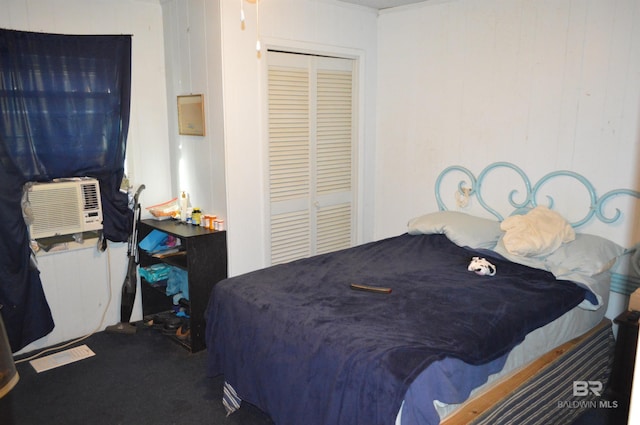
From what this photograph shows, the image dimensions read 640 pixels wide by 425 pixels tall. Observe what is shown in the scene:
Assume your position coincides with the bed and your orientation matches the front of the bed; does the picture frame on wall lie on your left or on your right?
on your right

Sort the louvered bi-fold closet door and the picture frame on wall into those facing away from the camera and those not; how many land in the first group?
0

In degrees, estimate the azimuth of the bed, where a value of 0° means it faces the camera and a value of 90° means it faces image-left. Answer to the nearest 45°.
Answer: approximately 45°

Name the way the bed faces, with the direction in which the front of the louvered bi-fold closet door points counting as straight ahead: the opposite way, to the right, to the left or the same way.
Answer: to the right

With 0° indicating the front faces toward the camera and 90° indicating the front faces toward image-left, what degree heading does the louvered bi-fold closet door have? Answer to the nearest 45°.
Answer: approximately 315°

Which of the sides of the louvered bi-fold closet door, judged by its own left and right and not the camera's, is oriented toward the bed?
front

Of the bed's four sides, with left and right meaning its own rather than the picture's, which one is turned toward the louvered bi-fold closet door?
right

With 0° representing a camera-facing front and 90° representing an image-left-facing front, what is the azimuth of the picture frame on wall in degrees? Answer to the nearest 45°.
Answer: approximately 45°

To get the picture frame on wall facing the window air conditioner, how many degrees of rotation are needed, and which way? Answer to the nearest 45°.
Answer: approximately 45° to its right

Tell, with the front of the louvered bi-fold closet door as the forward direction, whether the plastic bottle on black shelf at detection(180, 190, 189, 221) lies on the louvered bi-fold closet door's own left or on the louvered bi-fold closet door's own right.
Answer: on the louvered bi-fold closet door's own right

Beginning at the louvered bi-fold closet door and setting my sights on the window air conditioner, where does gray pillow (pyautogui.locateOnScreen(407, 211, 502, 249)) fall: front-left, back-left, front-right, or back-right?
back-left

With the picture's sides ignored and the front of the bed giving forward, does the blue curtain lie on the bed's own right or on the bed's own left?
on the bed's own right
